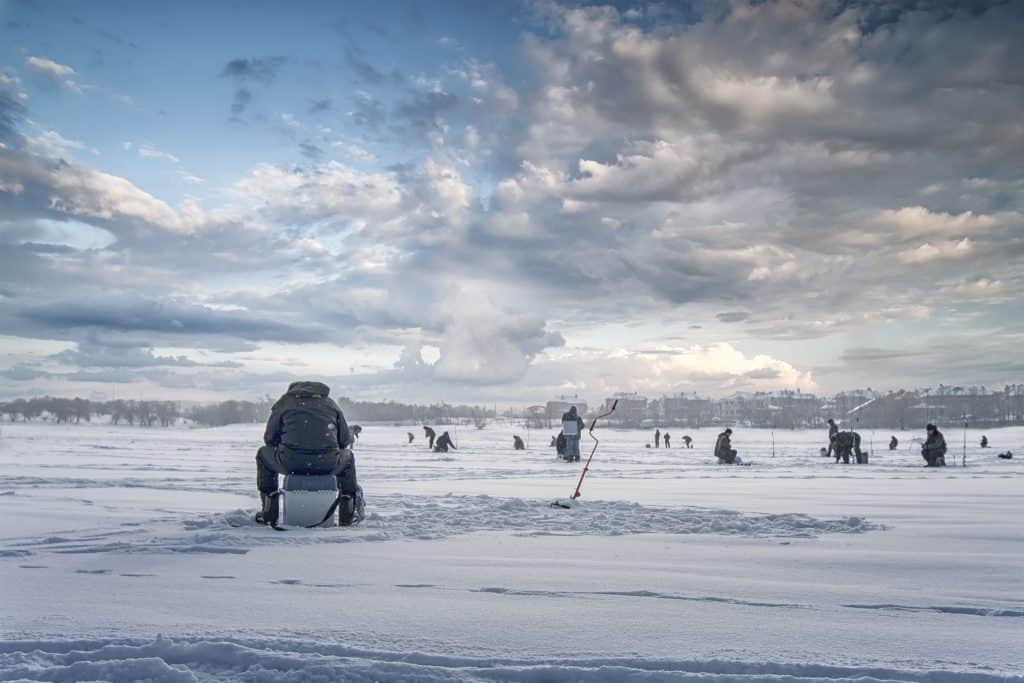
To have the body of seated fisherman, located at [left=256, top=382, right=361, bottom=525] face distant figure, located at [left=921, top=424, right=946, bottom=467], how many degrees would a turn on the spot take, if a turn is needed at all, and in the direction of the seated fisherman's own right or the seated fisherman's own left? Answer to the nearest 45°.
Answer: approximately 45° to the seated fisherman's own right

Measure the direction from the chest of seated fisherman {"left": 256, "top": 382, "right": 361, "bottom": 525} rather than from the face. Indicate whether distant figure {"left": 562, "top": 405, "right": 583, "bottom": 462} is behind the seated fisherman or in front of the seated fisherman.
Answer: in front

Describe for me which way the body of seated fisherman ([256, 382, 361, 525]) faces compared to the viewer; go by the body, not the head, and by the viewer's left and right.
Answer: facing away from the viewer

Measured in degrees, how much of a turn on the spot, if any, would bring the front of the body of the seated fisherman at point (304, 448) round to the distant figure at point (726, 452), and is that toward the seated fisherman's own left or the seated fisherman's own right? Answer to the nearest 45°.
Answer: approximately 45° to the seated fisherman's own right
